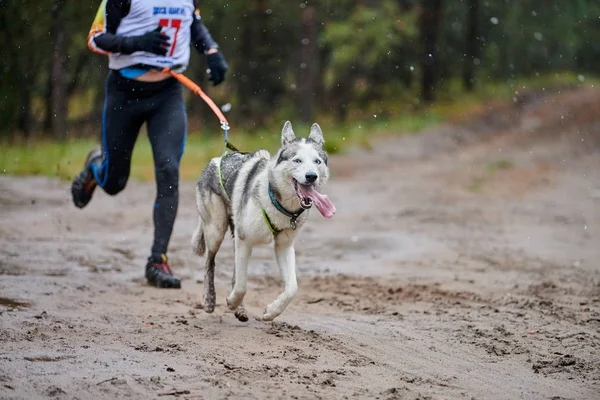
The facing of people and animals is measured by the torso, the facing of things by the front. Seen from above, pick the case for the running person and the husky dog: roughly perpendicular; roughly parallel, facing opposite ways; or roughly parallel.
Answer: roughly parallel

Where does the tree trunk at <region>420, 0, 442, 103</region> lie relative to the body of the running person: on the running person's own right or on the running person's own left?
on the running person's own left

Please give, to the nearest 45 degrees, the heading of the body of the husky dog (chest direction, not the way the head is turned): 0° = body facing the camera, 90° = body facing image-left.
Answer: approximately 315°

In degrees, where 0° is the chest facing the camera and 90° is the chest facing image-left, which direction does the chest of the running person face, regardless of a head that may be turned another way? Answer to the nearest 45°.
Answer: approximately 315°

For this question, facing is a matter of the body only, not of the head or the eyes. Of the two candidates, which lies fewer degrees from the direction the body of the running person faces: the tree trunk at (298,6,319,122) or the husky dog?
the husky dog

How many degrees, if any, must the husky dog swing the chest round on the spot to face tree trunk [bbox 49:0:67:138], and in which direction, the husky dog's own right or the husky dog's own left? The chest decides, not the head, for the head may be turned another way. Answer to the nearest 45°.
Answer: approximately 135° to the husky dog's own left

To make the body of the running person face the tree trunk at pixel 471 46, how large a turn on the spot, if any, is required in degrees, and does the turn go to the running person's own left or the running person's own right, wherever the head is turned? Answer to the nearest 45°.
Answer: approximately 90° to the running person's own left

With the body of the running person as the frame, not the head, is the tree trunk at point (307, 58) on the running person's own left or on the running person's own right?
on the running person's own left

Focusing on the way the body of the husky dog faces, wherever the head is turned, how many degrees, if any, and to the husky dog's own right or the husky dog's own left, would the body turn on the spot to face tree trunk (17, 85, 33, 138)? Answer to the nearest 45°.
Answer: approximately 135° to the husky dog's own left

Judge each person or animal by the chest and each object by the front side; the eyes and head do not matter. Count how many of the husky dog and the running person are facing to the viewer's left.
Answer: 0

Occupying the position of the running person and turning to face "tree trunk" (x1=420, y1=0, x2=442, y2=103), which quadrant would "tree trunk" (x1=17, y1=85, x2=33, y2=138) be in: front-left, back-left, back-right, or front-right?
front-left

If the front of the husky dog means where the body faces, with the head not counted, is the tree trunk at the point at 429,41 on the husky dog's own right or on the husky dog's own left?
on the husky dog's own left
